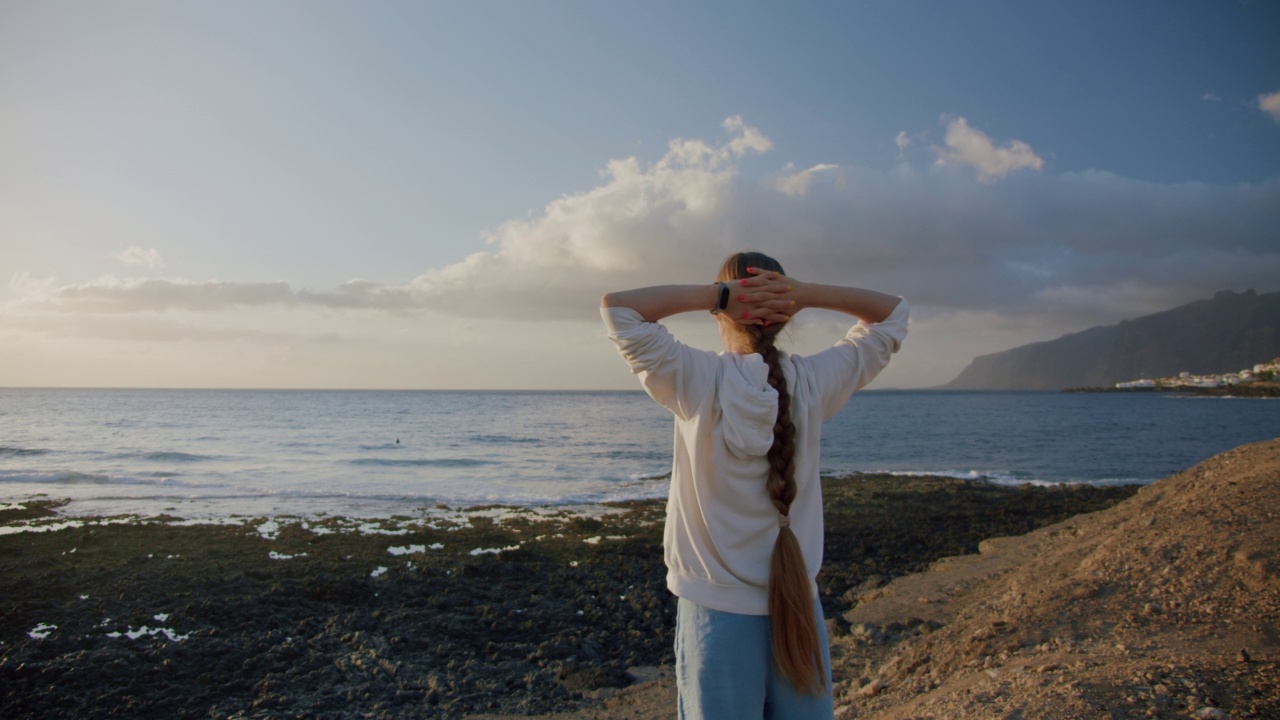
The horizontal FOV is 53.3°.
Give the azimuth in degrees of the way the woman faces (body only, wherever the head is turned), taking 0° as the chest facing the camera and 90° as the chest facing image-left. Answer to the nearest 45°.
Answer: approximately 180°

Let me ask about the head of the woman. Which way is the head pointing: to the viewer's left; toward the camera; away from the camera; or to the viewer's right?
away from the camera
